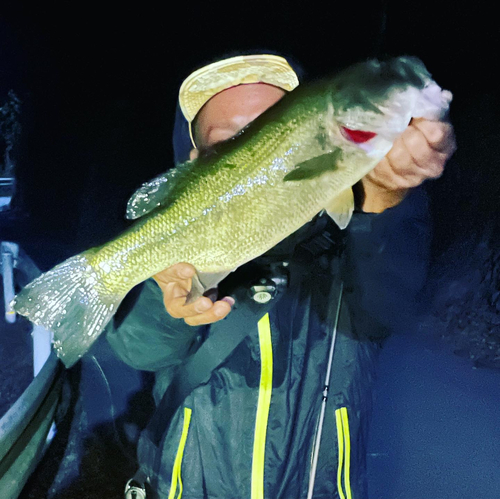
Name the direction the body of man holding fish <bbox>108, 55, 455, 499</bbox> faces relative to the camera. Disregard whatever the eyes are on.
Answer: toward the camera

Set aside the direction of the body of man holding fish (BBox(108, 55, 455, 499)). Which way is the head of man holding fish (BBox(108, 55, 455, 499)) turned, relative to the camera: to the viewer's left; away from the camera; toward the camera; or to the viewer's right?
toward the camera
